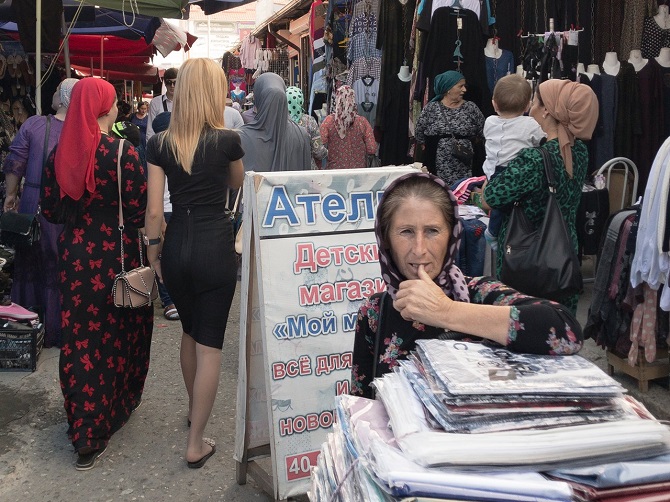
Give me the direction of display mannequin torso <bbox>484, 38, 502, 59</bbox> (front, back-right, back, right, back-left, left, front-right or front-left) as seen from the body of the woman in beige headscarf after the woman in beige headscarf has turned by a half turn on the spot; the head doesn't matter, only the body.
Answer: back-left

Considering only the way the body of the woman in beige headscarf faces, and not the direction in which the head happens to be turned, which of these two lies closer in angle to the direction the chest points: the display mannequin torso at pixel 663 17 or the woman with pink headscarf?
the woman with pink headscarf

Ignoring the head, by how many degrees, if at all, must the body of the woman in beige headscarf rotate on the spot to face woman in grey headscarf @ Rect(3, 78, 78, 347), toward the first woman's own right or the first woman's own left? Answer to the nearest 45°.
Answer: approximately 45° to the first woman's own left

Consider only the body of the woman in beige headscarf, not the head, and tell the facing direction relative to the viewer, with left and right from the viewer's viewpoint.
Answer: facing away from the viewer and to the left of the viewer
